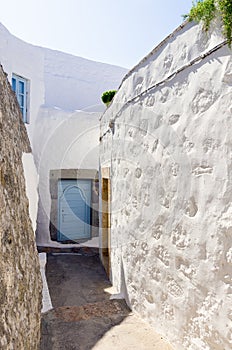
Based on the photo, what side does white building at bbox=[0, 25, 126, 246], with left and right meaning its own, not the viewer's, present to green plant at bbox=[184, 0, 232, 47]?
front

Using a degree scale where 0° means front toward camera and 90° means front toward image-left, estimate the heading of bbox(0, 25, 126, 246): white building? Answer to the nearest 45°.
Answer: approximately 0°
